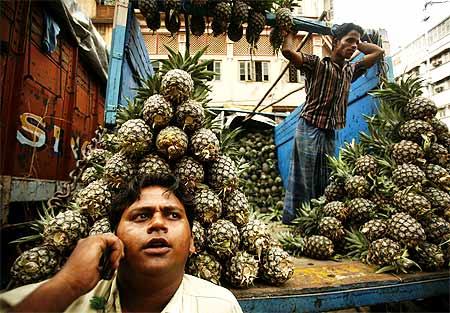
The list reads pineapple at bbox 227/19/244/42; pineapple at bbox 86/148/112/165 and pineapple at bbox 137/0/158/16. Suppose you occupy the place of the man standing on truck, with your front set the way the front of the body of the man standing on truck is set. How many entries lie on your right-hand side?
3

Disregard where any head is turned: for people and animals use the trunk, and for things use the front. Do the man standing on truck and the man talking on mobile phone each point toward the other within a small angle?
no

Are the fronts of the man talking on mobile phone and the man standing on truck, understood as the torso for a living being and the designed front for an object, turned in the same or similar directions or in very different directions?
same or similar directions

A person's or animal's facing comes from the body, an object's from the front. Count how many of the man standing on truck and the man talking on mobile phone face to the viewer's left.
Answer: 0

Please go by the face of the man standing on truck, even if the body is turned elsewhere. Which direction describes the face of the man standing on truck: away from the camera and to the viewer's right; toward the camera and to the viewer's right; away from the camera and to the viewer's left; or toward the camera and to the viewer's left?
toward the camera and to the viewer's right

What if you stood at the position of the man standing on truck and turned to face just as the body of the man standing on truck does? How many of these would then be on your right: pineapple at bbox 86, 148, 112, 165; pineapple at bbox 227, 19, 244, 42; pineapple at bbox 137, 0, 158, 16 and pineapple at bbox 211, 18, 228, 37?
4

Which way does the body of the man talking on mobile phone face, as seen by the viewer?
toward the camera

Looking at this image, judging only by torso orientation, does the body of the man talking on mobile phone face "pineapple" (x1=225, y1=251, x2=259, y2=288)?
no

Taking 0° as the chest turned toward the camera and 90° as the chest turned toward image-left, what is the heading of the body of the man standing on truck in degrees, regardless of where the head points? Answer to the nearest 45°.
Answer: approximately 315°

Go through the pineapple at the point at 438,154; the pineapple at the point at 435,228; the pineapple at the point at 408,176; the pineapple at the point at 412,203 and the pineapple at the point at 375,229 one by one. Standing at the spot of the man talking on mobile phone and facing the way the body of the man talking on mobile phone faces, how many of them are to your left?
5

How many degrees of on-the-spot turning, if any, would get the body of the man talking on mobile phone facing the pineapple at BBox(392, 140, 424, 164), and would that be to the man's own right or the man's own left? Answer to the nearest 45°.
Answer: approximately 90° to the man's own left

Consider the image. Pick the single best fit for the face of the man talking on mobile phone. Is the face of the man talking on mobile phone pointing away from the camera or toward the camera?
toward the camera

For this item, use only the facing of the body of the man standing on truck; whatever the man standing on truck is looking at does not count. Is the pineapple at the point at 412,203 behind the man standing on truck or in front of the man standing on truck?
in front

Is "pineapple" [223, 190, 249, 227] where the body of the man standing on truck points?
no
